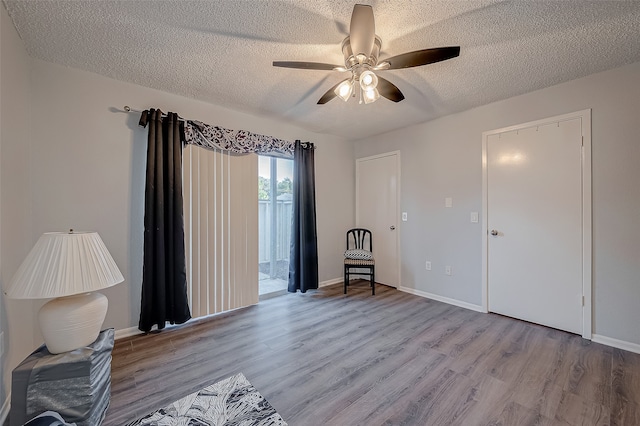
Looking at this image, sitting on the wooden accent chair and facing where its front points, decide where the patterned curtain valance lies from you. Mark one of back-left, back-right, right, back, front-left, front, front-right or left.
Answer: front-right

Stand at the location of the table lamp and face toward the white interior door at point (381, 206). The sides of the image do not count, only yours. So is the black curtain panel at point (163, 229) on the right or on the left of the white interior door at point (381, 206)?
left

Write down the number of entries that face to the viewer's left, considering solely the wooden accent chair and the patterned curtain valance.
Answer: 0

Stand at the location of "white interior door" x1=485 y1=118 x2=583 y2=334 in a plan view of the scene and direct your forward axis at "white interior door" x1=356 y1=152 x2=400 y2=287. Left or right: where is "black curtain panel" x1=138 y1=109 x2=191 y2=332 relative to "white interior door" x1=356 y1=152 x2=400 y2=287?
left

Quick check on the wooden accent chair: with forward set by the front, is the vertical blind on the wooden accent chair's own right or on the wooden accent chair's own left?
on the wooden accent chair's own right

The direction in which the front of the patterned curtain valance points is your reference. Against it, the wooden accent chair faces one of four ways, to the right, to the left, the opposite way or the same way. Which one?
to the right

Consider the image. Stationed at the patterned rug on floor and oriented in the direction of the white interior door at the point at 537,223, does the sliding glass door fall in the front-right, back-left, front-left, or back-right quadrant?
front-left

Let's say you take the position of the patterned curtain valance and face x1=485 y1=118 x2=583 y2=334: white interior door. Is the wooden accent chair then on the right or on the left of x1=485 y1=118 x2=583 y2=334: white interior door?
left

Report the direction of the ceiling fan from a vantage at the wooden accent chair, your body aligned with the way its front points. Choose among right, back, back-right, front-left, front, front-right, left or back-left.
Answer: front

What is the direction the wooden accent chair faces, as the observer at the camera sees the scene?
facing the viewer

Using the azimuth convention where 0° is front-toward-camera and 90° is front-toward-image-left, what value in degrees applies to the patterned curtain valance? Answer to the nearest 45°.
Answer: approximately 315°

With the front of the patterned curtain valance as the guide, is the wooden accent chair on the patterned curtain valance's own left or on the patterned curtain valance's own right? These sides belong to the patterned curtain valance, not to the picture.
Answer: on the patterned curtain valance's own left

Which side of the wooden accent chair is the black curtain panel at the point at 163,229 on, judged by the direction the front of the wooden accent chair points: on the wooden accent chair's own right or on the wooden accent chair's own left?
on the wooden accent chair's own right

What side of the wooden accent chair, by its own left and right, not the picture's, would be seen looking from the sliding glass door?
right

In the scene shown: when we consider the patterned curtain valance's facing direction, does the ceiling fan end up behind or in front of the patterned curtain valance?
in front
